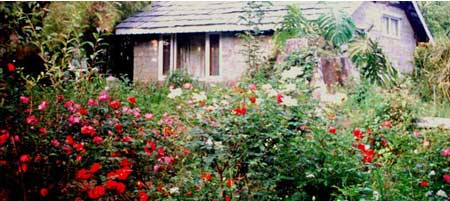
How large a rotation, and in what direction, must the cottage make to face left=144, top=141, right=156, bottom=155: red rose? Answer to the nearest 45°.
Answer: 0° — it already faces it

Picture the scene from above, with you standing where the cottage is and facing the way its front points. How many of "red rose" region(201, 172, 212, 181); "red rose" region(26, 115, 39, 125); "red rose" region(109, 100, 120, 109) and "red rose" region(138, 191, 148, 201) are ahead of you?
4

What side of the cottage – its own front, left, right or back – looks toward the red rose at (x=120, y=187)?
front

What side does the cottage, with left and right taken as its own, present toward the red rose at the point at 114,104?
front

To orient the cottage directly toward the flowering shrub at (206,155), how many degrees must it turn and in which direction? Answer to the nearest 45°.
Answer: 0° — it already faces it

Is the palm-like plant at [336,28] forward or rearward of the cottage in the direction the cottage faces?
forward

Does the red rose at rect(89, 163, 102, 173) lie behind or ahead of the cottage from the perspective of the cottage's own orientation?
ahead

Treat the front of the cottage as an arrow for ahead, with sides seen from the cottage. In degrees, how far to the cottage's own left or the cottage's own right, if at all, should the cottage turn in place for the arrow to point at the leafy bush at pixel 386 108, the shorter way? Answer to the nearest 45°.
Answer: approximately 45° to the cottage's own left

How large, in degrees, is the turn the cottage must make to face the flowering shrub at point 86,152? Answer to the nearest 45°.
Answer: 0° — it already faces it

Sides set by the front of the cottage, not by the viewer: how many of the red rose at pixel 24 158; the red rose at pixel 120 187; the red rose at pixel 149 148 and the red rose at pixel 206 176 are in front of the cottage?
4

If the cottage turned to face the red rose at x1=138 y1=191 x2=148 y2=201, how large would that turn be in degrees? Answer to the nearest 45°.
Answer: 0° — it already faces it

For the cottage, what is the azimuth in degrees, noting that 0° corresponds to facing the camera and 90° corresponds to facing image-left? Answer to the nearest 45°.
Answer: approximately 0°

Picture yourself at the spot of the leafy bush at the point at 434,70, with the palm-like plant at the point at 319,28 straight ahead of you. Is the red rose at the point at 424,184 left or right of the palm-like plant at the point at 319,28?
left
